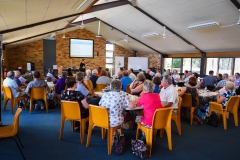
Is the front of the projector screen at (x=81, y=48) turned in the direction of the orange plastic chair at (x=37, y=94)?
yes

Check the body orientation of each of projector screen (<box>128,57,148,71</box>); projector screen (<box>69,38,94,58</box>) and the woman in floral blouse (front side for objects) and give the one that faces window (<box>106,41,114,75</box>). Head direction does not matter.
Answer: the woman in floral blouse

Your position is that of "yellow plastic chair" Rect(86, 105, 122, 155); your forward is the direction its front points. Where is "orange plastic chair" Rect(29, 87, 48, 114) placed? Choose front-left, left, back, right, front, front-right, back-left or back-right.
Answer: left

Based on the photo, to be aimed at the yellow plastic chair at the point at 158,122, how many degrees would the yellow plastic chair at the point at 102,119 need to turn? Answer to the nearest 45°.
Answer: approximately 45° to its right

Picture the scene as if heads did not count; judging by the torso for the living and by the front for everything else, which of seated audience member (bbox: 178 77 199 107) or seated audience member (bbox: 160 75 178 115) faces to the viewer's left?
seated audience member (bbox: 160 75 178 115)

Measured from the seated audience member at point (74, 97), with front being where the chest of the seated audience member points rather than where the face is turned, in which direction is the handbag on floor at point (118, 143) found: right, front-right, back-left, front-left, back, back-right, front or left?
right

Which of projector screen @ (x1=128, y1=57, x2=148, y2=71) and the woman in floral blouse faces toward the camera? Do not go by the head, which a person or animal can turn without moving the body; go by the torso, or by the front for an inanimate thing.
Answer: the projector screen

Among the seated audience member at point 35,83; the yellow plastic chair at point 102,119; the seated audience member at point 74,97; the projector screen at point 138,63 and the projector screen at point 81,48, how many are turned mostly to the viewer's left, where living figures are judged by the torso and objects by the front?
0

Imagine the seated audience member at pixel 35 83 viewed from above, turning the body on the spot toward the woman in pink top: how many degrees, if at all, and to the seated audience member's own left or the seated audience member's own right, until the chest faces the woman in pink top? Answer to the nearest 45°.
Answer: approximately 135° to the seated audience member's own right

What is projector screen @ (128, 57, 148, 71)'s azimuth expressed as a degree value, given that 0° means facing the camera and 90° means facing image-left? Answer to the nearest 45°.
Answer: approximately 0°

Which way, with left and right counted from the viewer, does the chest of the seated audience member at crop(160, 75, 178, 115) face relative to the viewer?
facing to the left of the viewer

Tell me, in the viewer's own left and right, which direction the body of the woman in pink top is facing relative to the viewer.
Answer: facing away from the viewer and to the left of the viewer

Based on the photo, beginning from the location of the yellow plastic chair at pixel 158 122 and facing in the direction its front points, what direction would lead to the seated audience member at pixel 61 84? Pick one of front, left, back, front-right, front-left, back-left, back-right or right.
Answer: front

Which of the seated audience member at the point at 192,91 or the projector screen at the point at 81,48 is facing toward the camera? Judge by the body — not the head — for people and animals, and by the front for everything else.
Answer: the projector screen

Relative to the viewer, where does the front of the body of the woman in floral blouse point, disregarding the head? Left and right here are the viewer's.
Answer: facing away from the viewer

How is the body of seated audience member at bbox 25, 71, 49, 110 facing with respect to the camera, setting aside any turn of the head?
away from the camera
